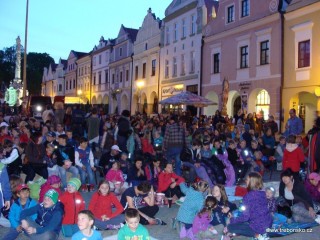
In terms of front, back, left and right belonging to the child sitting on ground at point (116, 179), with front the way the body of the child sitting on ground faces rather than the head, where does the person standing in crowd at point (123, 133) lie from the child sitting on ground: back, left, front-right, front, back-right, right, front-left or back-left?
back

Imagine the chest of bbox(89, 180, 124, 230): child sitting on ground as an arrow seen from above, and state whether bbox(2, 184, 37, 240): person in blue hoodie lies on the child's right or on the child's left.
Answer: on the child's right

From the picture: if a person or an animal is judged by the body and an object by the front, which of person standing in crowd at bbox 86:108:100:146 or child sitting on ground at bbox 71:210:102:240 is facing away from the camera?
the person standing in crowd
